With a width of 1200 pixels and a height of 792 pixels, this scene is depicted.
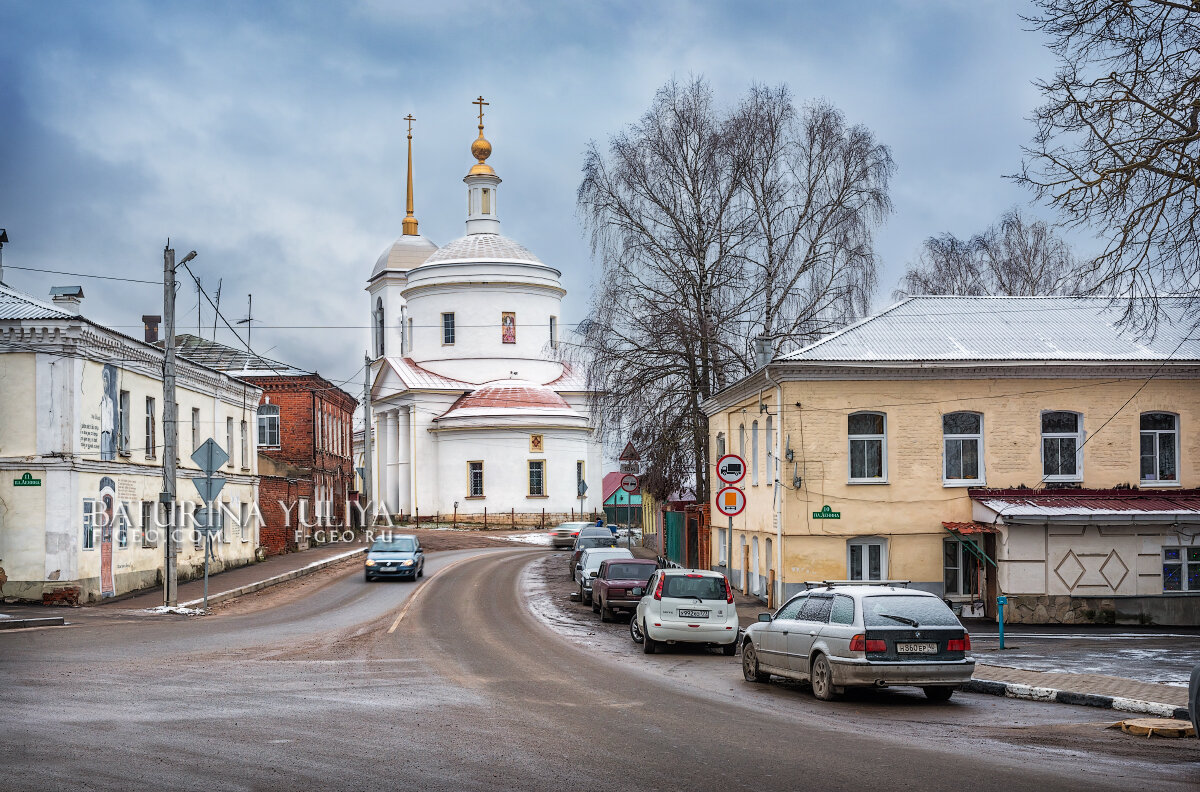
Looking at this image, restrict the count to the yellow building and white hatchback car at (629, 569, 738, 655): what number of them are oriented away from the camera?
1

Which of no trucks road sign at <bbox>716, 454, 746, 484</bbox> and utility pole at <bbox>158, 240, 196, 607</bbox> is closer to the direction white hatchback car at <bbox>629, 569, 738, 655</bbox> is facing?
the no trucks road sign

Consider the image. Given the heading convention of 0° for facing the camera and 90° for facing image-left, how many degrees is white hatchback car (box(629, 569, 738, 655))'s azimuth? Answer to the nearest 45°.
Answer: approximately 180°

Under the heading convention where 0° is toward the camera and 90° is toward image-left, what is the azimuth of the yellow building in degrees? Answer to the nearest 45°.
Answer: approximately 0°

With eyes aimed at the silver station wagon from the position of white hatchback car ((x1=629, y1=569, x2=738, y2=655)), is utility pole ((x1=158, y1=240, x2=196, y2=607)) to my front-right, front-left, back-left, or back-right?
back-right

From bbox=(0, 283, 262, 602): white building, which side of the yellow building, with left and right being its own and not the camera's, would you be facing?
right

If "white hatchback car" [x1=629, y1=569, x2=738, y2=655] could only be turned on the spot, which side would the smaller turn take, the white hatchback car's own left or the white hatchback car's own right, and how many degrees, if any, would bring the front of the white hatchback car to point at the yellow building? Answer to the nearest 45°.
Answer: approximately 45° to the white hatchback car's own right

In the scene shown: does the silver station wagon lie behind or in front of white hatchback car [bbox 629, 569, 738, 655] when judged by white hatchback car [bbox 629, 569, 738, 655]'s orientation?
behind
